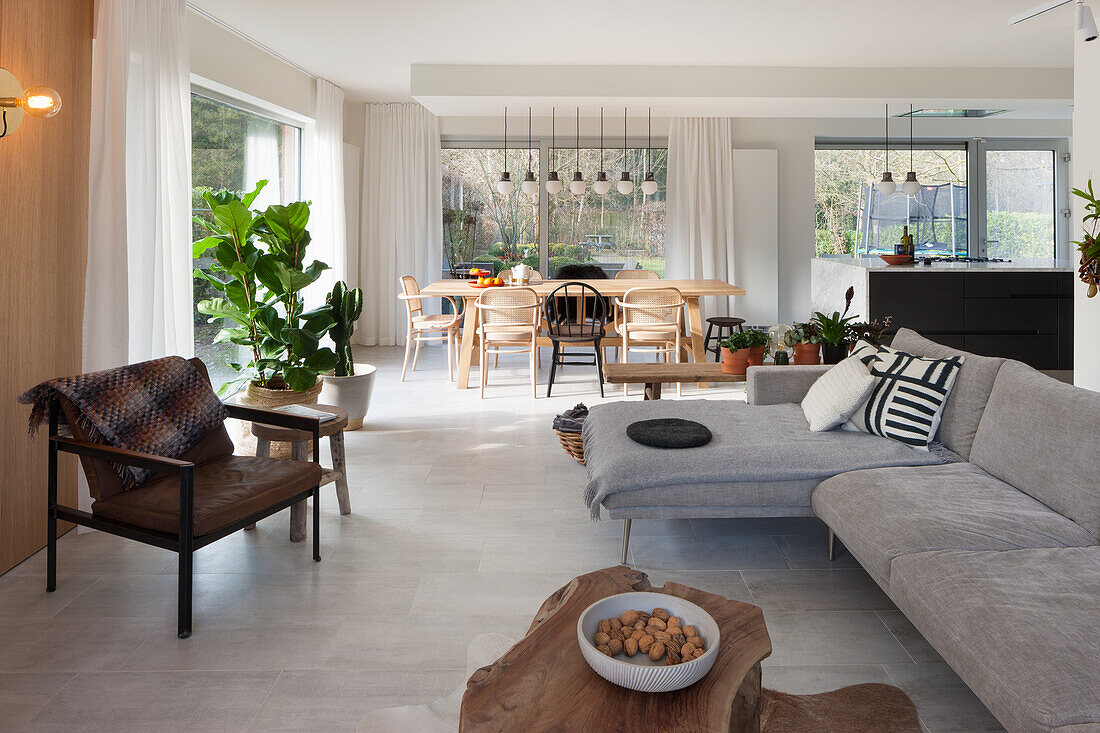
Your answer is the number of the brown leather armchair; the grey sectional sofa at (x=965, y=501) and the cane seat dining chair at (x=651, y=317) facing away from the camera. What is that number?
1

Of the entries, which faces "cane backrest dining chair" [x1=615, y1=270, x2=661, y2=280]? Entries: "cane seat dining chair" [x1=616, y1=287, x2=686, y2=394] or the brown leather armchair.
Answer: "cane seat dining chair" [x1=616, y1=287, x2=686, y2=394]

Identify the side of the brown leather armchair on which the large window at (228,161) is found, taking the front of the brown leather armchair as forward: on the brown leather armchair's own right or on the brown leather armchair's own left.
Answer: on the brown leather armchair's own left

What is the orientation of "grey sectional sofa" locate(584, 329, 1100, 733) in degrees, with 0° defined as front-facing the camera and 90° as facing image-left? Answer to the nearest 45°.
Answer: approximately 90°

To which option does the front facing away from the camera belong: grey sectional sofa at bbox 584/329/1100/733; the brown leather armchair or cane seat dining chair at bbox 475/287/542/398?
the cane seat dining chair

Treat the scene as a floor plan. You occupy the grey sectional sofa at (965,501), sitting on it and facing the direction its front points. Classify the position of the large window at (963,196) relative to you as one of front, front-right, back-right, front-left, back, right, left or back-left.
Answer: right

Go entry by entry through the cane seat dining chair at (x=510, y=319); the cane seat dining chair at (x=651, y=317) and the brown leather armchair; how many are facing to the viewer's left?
0

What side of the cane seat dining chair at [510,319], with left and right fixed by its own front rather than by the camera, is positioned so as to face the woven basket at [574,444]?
back

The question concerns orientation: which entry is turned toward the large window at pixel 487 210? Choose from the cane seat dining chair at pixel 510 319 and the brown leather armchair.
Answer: the cane seat dining chair

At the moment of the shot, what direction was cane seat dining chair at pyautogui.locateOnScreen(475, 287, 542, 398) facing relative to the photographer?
facing away from the viewer

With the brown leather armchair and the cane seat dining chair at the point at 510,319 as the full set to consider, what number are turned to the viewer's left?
0

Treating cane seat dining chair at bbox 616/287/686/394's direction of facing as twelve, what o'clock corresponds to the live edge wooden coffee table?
The live edge wooden coffee table is roughly at 6 o'clock from the cane seat dining chair.

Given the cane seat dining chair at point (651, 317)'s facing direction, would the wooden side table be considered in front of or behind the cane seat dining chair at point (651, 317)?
behind
